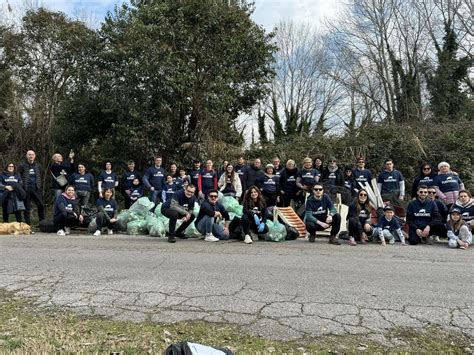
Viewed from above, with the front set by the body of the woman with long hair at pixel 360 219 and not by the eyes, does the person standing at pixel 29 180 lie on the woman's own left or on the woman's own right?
on the woman's own right

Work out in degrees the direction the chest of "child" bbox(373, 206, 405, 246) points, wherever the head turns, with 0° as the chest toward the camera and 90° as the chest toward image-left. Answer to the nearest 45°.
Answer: approximately 0°

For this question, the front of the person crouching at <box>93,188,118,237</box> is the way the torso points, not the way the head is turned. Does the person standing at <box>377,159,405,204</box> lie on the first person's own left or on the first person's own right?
on the first person's own left

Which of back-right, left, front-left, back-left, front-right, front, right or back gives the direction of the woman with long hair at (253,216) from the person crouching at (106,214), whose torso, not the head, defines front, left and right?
front-left

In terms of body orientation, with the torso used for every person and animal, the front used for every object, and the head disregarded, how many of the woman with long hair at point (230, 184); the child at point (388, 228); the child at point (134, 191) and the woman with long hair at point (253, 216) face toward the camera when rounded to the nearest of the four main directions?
4

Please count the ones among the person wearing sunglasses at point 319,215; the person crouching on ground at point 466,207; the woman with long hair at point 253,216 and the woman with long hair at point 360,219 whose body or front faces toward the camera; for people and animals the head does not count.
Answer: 4

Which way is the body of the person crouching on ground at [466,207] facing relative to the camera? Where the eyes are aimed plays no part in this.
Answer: toward the camera

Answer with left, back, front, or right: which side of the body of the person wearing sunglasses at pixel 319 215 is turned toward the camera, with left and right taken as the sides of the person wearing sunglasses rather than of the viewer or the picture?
front

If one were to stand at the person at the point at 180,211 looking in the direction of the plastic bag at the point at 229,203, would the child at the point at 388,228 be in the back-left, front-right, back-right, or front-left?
front-right

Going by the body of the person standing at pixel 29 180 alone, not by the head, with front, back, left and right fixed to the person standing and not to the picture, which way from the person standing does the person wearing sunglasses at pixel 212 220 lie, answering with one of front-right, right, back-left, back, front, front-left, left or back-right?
front-left

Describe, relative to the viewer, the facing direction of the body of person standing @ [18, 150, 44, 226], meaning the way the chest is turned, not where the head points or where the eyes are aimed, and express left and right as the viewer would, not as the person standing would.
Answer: facing the viewer

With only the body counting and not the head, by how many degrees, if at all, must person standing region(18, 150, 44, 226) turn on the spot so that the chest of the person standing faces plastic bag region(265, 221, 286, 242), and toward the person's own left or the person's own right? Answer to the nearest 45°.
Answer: approximately 45° to the person's own left

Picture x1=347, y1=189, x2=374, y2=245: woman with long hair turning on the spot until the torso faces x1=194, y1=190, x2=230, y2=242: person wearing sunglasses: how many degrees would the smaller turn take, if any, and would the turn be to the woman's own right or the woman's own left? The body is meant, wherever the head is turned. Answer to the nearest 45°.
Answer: approximately 90° to the woman's own right

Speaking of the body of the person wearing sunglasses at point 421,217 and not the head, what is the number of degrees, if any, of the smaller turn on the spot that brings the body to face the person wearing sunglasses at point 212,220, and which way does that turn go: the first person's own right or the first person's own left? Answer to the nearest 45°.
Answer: approximately 90° to the first person's own right
